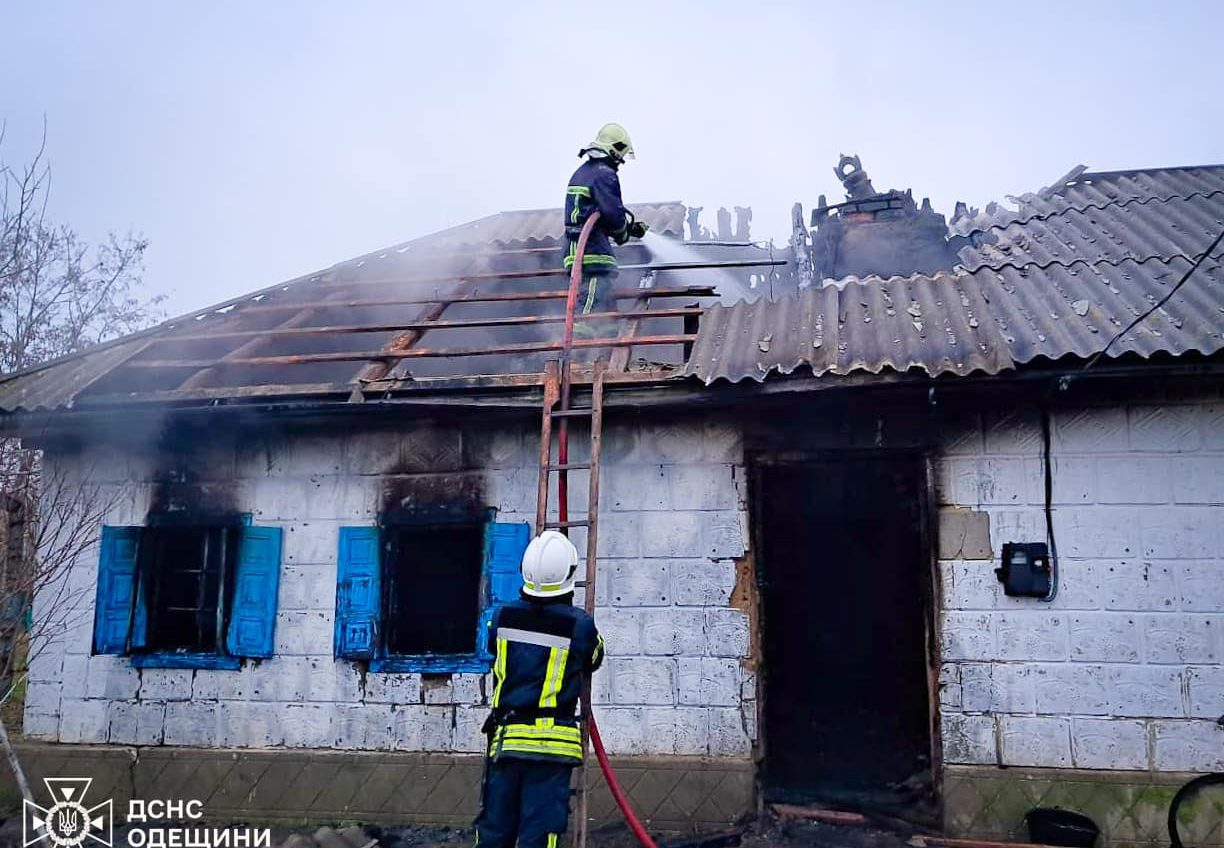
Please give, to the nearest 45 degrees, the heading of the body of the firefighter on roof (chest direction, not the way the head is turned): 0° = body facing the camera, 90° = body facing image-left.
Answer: approximately 270°

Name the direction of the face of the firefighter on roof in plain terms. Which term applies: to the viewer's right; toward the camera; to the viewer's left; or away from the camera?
to the viewer's right

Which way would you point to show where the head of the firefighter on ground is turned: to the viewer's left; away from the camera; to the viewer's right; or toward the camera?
away from the camera
